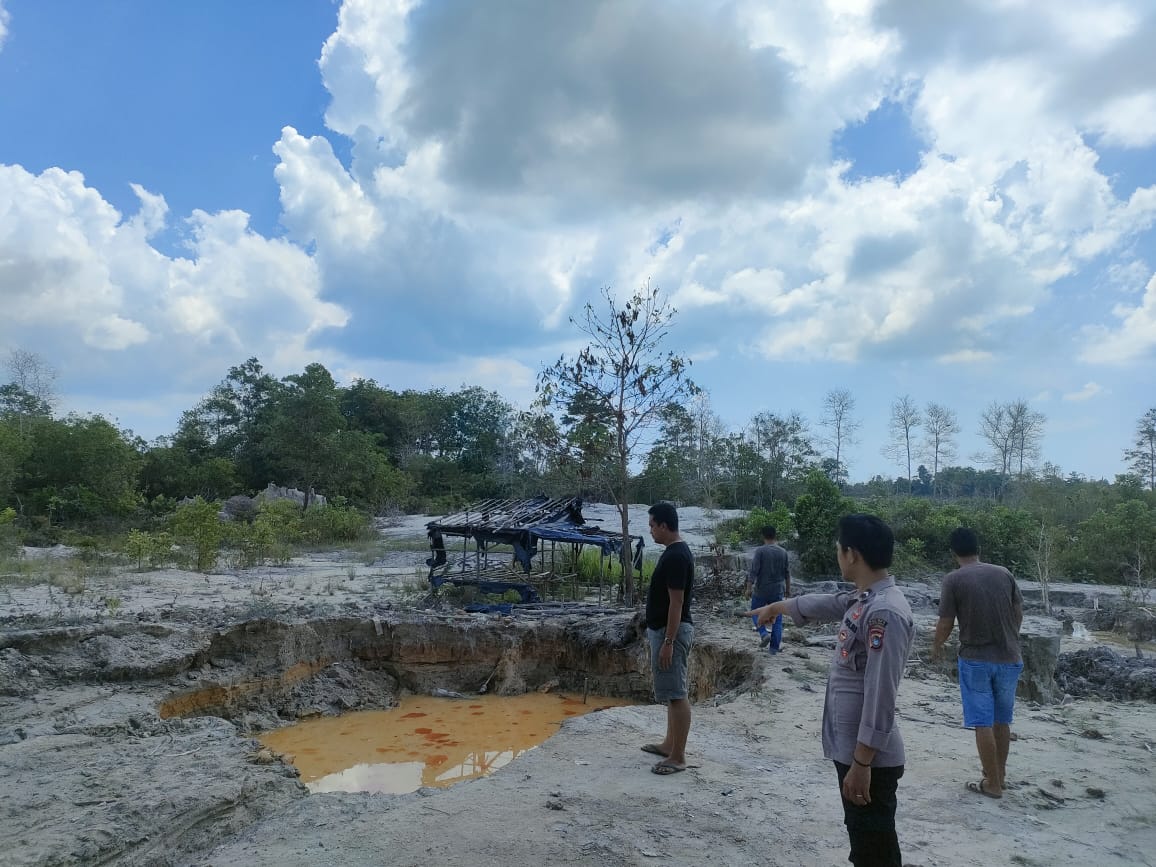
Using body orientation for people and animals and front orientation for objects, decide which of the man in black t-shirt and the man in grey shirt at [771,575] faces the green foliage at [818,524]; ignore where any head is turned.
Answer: the man in grey shirt

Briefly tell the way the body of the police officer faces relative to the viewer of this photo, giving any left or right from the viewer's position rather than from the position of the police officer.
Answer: facing to the left of the viewer

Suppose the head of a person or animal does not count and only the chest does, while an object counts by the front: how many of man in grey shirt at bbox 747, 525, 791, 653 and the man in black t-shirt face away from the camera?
1

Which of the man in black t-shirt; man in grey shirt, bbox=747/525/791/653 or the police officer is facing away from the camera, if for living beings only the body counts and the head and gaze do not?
the man in grey shirt

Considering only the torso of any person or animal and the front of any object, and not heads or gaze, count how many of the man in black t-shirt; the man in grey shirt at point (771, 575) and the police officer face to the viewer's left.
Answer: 2

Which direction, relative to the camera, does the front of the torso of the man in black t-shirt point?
to the viewer's left

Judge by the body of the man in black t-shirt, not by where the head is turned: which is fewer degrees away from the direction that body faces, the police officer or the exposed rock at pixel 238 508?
the exposed rock

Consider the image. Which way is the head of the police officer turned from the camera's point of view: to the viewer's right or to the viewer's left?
to the viewer's left

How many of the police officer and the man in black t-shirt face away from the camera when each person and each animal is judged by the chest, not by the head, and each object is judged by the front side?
0

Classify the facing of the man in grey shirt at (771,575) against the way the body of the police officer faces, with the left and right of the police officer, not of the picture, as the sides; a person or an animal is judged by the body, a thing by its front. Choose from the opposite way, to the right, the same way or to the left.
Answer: to the right

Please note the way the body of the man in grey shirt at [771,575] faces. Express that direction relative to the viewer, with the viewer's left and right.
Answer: facing away from the viewer

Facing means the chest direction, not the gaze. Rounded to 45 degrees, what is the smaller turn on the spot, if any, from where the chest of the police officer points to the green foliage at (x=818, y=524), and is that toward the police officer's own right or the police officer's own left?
approximately 90° to the police officer's own right

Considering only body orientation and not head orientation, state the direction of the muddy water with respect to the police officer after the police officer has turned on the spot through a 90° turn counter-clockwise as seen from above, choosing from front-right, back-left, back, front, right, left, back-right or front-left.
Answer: back-right
